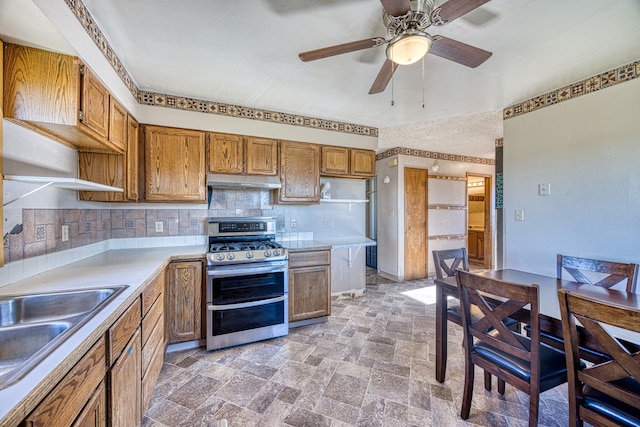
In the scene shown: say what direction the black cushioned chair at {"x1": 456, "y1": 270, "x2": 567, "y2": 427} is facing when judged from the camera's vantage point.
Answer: facing away from the viewer and to the right of the viewer

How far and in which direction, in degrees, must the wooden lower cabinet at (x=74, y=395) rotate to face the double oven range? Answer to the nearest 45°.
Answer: approximately 45° to its left

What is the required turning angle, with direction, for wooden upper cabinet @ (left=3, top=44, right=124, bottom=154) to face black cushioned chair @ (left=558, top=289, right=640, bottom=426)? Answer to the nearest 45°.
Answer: approximately 45° to its right

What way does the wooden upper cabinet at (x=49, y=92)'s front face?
to the viewer's right

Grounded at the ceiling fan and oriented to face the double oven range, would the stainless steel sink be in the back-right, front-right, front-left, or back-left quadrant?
front-left

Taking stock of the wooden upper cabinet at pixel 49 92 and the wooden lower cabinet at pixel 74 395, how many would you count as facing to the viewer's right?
2

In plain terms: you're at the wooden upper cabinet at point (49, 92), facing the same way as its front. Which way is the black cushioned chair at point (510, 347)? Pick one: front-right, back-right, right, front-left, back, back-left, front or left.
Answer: front-right

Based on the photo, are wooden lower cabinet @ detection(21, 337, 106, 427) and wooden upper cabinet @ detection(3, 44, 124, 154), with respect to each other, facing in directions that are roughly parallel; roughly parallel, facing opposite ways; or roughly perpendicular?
roughly parallel

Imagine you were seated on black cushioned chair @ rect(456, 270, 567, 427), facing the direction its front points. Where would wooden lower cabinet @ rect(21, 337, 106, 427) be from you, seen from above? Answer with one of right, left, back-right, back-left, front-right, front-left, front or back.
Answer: back

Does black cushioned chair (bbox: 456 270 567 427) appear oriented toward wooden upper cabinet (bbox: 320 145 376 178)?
no

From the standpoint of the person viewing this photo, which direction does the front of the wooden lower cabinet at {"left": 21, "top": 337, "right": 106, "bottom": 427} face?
facing to the right of the viewer

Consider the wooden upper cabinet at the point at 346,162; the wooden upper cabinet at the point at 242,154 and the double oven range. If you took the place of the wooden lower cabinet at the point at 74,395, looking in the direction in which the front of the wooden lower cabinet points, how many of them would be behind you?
0
